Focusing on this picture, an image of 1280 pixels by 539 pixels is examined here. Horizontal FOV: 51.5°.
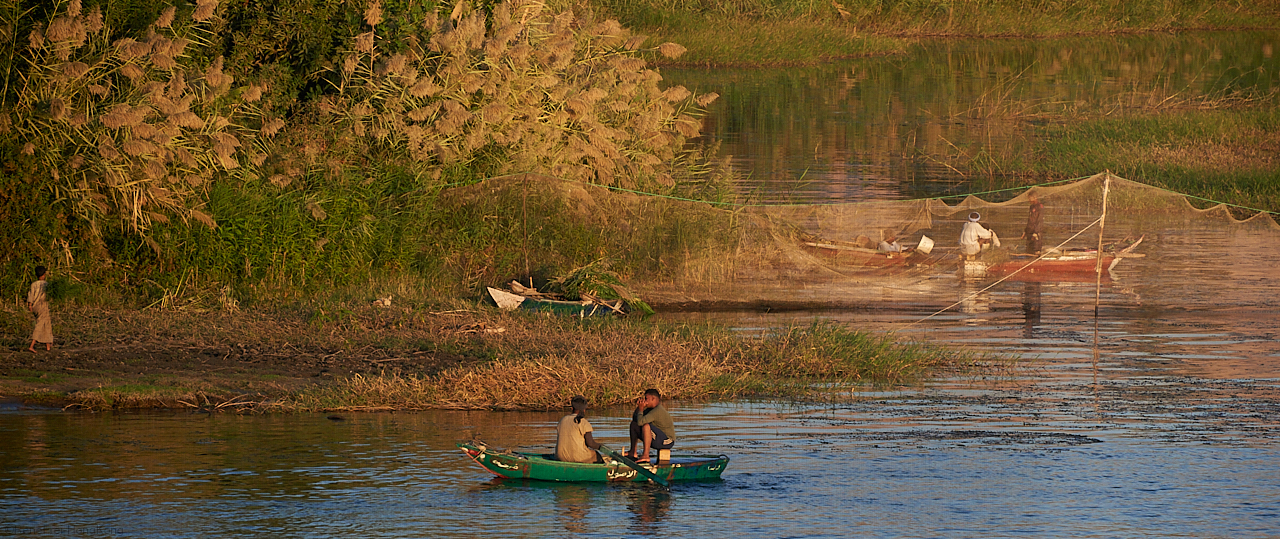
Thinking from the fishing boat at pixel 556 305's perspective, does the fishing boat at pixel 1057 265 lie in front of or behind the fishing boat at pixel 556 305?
behind

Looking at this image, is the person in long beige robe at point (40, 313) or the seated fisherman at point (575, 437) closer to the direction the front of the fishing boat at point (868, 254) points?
the person in long beige robe

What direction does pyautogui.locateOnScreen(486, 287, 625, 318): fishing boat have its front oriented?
to the viewer's left

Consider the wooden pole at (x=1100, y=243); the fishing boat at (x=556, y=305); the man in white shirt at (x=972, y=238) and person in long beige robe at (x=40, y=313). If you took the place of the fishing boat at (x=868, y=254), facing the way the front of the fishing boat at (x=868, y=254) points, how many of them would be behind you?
2

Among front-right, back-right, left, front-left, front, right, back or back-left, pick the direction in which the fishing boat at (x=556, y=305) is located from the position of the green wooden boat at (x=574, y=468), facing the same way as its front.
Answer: right

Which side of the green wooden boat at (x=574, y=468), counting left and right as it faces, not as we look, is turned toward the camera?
left

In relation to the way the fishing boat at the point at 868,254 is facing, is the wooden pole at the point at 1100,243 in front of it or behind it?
behind

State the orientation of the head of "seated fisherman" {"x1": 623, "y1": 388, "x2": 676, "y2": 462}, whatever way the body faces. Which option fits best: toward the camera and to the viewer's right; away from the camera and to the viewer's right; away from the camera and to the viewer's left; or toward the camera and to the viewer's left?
toward the camera and to the viewer's left

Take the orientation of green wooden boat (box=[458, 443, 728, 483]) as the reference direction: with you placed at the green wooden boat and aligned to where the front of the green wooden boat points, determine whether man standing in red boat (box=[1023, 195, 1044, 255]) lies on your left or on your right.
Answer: on your right

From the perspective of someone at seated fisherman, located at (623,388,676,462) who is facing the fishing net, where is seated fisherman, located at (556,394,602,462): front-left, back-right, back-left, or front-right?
back-left

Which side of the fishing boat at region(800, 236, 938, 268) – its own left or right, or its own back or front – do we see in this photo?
left

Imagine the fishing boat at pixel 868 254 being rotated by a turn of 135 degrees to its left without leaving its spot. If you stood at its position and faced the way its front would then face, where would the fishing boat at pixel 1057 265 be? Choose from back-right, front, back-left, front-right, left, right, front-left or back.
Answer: left
